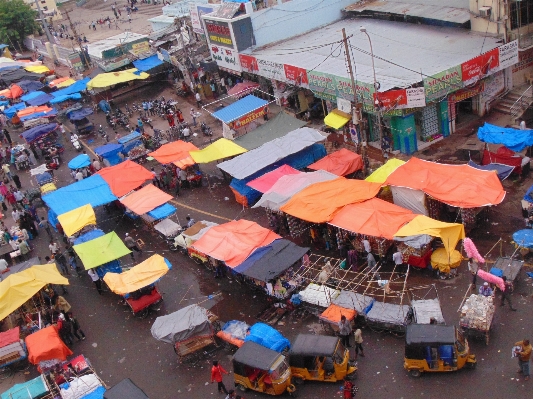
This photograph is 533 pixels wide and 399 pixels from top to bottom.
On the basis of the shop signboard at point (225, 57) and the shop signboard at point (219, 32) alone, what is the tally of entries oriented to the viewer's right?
0

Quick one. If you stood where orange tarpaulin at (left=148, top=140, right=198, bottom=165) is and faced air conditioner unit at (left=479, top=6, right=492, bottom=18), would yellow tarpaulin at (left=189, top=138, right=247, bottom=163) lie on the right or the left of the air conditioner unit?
right

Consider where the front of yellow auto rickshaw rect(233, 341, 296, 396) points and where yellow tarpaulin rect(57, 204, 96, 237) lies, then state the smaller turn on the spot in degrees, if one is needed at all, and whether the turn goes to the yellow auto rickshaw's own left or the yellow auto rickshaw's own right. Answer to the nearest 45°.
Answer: approximately 180°

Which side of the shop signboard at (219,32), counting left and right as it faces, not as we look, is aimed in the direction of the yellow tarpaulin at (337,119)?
left

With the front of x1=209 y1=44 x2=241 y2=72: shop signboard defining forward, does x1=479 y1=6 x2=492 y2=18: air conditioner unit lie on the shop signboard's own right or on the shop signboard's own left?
on the shop signboard's own left

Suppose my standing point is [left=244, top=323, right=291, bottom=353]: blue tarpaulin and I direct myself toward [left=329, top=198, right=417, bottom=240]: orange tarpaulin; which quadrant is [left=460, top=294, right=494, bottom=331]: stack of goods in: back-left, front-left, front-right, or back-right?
front-right

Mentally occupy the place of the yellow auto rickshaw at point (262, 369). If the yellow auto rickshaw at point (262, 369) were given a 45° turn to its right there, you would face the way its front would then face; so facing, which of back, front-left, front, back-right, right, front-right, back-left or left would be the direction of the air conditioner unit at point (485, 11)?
back-left

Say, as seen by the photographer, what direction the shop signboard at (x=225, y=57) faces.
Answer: facing the viewer and to the left of the viewer

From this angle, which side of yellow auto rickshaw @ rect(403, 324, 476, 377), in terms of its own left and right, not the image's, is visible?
right

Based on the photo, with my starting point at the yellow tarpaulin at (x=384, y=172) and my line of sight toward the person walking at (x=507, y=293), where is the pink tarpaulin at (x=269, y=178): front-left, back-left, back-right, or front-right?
back-right

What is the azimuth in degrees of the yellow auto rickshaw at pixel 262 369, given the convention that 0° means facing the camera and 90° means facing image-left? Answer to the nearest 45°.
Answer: approximately 315°

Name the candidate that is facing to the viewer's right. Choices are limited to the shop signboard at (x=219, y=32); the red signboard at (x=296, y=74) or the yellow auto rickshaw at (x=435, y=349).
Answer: the yellow auto rickshaw
